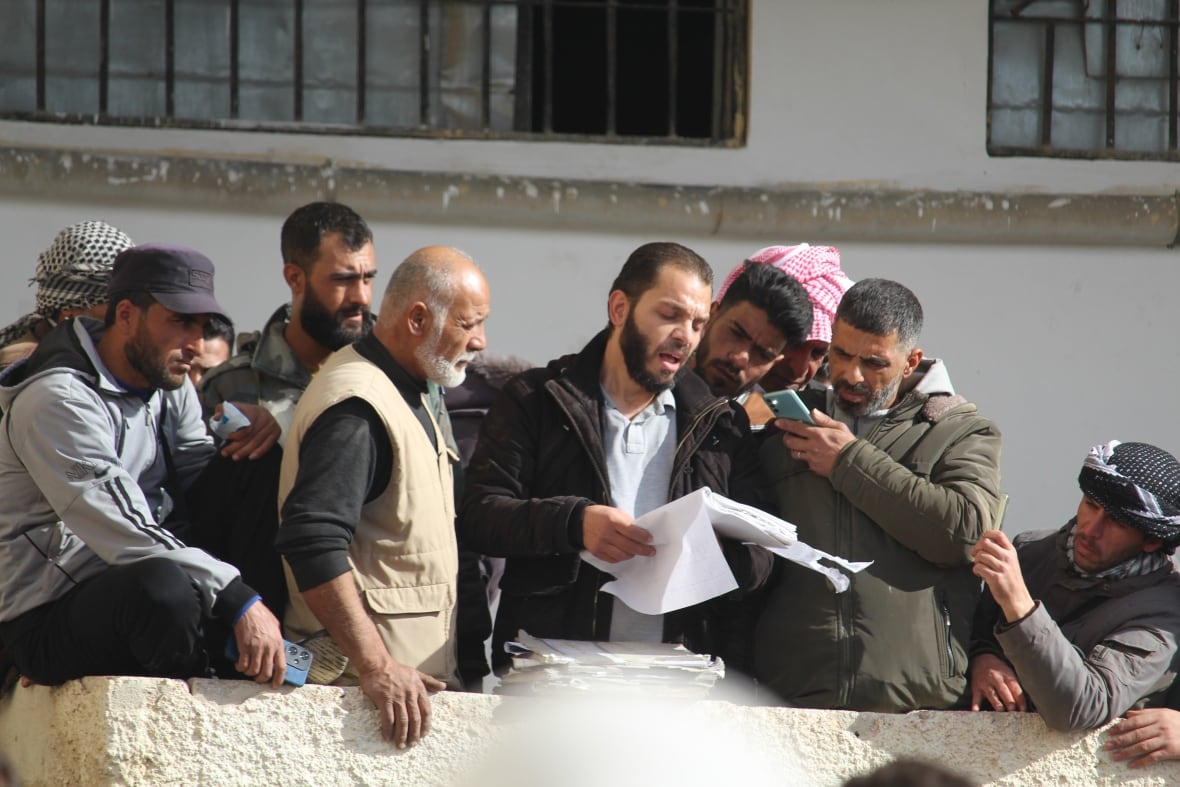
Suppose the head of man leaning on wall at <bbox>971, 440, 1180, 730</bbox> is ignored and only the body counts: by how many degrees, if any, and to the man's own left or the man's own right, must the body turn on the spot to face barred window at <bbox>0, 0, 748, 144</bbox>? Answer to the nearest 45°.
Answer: approximately 90° to the man's own right

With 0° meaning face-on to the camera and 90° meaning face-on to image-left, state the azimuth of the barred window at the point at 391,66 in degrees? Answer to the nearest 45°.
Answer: approximately 0°

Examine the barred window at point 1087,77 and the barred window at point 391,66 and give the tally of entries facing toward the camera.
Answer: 2

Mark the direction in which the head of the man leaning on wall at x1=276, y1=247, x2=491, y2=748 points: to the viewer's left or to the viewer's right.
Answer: to the viewer's right

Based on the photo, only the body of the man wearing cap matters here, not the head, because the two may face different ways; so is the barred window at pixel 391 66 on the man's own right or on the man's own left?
on the man's own left

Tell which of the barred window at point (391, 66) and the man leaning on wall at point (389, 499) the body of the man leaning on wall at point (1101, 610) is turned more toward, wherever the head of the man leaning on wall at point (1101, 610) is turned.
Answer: the man leaning on wall

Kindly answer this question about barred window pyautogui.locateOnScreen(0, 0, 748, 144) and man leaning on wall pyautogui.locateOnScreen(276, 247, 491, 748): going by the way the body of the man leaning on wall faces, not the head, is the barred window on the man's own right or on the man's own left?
on the man's own left

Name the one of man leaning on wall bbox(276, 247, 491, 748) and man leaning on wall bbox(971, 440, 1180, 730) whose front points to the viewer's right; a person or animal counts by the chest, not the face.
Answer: man leaning on wall bbox(276, 247, 491, 748)

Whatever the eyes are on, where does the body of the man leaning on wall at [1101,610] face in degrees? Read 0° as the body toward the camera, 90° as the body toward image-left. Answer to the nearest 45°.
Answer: approximately 45°
